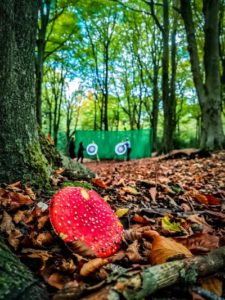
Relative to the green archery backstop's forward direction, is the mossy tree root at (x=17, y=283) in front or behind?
in front

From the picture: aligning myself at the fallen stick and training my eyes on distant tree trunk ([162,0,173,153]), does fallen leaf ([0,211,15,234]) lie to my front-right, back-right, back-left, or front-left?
front-left

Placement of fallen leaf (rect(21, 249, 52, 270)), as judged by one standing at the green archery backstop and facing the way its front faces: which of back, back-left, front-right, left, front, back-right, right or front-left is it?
front

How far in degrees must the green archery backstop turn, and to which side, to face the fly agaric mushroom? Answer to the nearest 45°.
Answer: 0° — it already faces it

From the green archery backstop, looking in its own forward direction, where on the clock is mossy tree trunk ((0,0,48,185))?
The mossy tree trunk is roughly at 12 o'clock from the green archery backstop.

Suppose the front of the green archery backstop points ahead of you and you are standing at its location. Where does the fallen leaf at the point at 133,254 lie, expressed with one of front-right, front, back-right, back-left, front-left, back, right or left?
front

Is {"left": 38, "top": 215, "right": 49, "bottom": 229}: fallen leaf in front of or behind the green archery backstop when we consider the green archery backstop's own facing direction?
in front

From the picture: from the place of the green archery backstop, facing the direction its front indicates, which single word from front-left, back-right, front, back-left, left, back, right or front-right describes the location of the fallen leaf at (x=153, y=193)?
front

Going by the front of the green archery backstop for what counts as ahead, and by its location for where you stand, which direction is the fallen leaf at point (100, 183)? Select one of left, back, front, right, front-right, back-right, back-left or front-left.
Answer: front

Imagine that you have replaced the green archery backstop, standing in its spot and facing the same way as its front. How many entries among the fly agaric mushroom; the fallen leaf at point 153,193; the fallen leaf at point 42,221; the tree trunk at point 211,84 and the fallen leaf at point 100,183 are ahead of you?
5

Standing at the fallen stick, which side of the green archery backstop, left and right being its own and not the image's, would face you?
front

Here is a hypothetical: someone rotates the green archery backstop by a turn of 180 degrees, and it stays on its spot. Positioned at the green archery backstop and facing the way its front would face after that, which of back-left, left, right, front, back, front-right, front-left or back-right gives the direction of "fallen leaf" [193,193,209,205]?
back

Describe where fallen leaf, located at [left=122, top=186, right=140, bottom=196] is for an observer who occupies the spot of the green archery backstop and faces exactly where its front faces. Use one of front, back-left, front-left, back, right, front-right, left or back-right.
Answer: front

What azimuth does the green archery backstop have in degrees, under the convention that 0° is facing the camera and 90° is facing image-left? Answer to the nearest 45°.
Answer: approximately 0°

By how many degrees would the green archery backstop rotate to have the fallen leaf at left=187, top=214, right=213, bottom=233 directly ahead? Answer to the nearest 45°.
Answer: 0° — it already faces it
